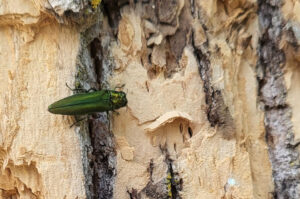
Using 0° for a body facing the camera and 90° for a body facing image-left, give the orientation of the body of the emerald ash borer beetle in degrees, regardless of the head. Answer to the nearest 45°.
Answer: approximately 270°
